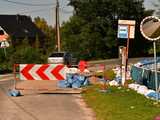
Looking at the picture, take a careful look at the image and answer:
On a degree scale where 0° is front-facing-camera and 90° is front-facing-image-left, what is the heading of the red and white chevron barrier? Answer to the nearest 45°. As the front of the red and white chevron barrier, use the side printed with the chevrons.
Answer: approximately 0°

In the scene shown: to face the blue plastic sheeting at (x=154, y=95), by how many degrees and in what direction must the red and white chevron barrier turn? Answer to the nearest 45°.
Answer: approximately 45° to its left

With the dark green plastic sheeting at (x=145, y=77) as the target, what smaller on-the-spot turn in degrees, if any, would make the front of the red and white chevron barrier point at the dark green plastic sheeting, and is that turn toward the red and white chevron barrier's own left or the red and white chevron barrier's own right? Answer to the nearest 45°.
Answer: approximately 90° to the red and white chevron barrier's own left

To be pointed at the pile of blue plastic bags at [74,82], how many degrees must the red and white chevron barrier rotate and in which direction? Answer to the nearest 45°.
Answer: approximately 135° to its left
